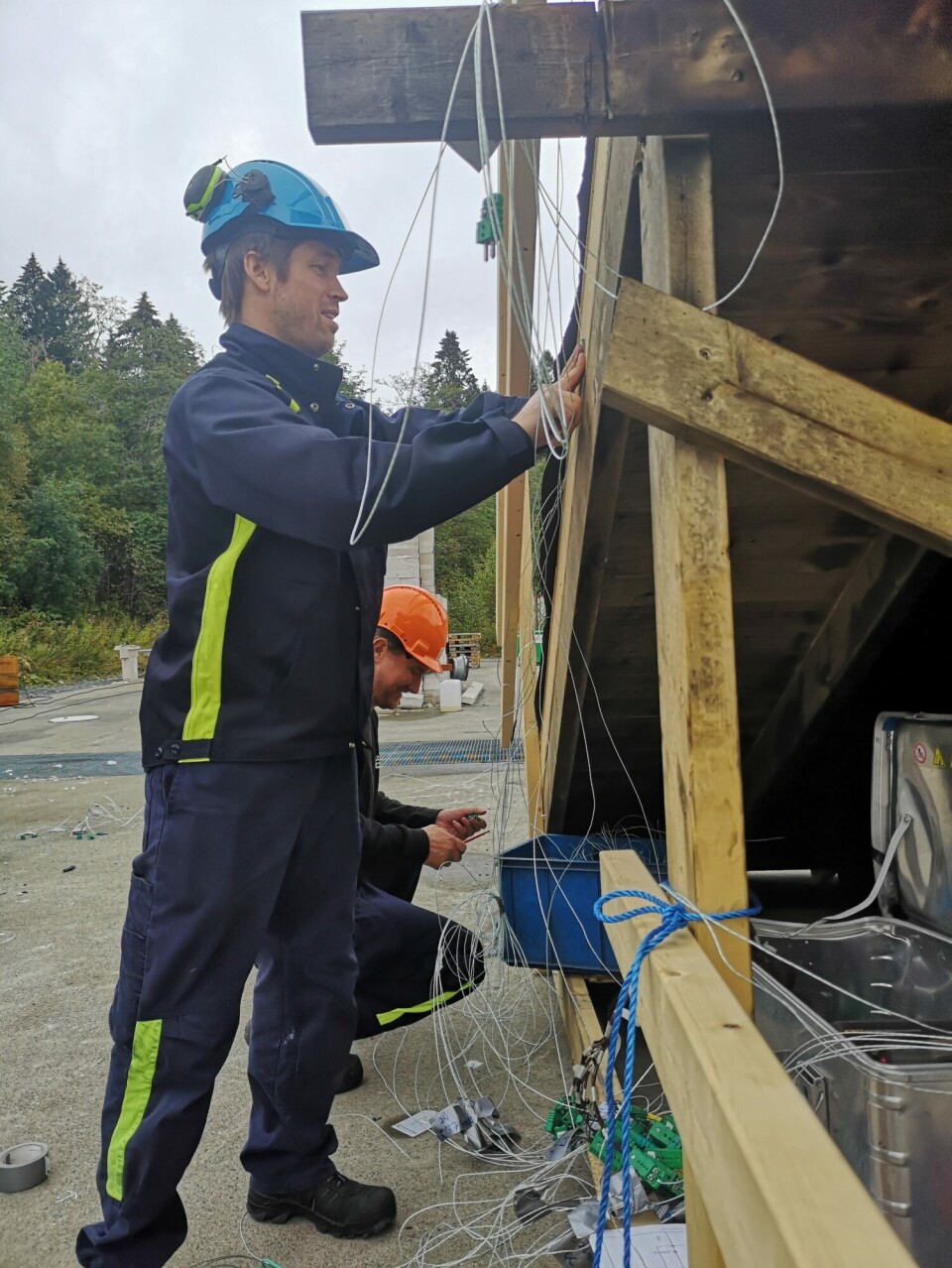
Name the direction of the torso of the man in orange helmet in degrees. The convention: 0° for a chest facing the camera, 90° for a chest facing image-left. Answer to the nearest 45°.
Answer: approximately 270°

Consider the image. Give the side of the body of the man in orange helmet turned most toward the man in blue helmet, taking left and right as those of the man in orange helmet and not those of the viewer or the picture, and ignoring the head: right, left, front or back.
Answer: right

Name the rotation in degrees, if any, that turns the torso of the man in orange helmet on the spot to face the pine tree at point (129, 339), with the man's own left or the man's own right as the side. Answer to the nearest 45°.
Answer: approximately 90° to the man's own left

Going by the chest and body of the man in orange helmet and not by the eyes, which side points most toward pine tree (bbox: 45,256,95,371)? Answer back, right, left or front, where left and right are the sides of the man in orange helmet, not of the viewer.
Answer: left

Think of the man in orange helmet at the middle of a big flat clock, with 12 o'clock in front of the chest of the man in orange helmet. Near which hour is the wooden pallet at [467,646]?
The wooden pallet is roughly at 9 o'clock from the man in orange helmet.

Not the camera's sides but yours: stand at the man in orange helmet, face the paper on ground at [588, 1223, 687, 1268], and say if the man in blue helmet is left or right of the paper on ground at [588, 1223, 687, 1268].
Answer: right

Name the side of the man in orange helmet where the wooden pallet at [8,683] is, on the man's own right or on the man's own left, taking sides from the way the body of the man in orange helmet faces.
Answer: on the man's own left

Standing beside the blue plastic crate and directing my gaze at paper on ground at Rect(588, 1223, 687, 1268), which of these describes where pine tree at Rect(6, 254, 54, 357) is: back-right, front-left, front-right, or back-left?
back-right

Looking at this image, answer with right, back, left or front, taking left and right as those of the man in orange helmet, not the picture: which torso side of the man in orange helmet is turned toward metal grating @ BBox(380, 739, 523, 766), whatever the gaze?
left

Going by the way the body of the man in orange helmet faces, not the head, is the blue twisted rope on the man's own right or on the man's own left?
on the man's own right

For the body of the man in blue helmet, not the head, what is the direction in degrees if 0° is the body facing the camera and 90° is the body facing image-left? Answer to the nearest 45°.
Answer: approximately 270°

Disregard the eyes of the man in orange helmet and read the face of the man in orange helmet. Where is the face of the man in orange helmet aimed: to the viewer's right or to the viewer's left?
to the viewer's right
